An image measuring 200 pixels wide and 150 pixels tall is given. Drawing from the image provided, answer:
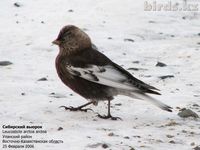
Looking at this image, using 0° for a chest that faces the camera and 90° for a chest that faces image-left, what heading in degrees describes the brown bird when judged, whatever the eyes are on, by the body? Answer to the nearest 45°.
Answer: approximately 90°
